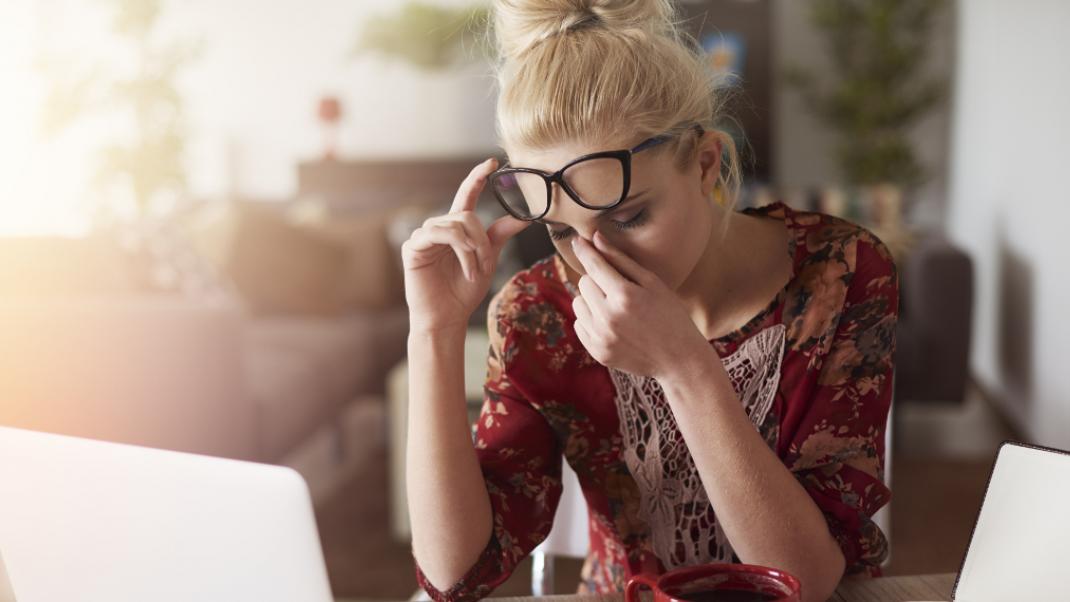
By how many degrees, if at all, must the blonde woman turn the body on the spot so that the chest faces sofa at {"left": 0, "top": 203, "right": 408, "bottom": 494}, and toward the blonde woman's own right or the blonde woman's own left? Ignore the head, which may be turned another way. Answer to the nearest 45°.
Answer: approximately 90° to the blonde woman's own right

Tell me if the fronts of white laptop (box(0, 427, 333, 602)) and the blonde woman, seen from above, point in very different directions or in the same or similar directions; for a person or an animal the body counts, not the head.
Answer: very different directions

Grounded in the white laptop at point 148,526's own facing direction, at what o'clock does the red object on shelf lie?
The red object on shelf is roughly at 11 o'clock from the white laptop.

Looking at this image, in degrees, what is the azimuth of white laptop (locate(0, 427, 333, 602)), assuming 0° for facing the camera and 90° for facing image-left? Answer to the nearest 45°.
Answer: approximately 225°

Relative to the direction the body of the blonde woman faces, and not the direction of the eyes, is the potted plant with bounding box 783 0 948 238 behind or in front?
behind

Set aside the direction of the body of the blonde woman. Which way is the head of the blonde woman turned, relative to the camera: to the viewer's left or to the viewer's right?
to the viewer's left

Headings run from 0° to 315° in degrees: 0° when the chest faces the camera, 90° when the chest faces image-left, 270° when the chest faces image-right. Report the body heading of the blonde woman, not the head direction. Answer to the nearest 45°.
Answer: approximately 45°

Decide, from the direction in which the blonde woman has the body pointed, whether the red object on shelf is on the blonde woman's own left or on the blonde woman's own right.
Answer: on the blonde woman's own right
